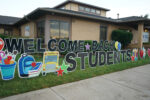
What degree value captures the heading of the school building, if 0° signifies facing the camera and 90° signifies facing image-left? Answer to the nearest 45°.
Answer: approximately 315°
